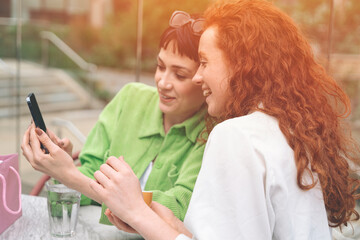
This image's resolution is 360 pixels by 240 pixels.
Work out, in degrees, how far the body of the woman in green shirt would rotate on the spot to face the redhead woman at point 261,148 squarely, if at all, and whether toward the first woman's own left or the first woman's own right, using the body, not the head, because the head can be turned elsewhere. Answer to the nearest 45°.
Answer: approximately 45° to the first woman's own left

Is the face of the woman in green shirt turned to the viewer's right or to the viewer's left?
to the viewer's left

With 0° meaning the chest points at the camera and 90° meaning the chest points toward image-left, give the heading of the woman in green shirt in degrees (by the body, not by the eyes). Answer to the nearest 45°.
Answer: approximately 45°

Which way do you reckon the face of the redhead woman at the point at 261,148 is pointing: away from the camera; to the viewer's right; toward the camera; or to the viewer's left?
to the viewer's left
